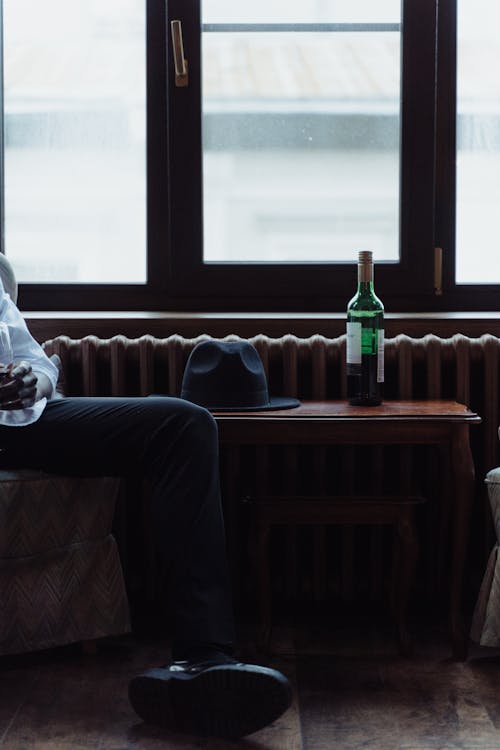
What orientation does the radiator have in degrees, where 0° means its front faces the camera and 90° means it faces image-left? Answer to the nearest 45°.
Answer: approximately 0°

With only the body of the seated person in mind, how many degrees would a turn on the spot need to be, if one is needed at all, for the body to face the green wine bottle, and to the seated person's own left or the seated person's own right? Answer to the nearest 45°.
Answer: approximately 45° to the seated person's own left

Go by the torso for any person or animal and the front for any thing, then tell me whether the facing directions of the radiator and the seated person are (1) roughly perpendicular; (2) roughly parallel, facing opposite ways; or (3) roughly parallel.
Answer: roughly perpendicular

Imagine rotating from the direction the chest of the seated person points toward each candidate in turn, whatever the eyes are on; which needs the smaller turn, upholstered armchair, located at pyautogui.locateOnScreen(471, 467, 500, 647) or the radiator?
the upholstered armchair

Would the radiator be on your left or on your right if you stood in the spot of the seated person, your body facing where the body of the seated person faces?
on your left

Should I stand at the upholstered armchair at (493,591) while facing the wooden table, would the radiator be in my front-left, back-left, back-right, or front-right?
front-right

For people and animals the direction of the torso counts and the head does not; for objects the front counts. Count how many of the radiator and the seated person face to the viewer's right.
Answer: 1

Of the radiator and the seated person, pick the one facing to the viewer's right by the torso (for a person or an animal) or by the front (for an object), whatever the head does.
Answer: the seated person

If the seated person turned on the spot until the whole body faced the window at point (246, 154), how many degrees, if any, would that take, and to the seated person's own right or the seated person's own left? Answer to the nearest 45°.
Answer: approximately 90° to the seated person's own left

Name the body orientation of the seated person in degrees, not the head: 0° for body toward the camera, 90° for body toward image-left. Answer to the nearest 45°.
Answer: approximately 270°
